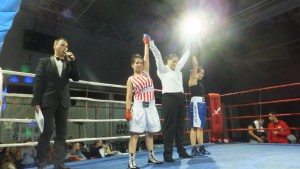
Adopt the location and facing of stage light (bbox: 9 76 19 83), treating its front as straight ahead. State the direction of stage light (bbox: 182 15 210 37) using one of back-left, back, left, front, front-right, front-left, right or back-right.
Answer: left

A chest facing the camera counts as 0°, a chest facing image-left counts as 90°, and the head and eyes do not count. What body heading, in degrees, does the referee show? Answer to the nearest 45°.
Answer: approximately 315°

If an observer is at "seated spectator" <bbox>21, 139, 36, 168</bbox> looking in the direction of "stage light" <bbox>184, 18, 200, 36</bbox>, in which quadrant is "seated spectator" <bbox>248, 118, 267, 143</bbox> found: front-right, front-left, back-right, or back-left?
front-right

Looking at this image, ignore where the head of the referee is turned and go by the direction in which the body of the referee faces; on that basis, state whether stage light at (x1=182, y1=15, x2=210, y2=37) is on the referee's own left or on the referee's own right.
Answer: on the referee's own left

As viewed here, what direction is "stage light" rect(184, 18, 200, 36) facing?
toward the camera

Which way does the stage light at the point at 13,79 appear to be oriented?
toward the camera

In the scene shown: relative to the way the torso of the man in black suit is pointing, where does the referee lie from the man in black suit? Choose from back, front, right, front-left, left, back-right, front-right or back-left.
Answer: front-left

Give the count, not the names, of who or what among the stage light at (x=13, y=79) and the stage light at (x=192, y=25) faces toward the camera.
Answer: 2

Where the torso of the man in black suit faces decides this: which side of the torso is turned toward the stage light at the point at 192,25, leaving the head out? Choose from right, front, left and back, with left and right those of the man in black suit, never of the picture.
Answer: left

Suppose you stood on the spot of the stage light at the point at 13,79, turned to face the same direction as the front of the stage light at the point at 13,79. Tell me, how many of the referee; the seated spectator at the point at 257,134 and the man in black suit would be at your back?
0

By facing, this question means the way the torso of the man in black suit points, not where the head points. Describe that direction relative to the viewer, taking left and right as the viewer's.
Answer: facing the viewer and to the right of the viewer
